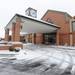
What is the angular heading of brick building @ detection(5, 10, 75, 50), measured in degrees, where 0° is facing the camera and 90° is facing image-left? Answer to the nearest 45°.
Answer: approximately 45°
